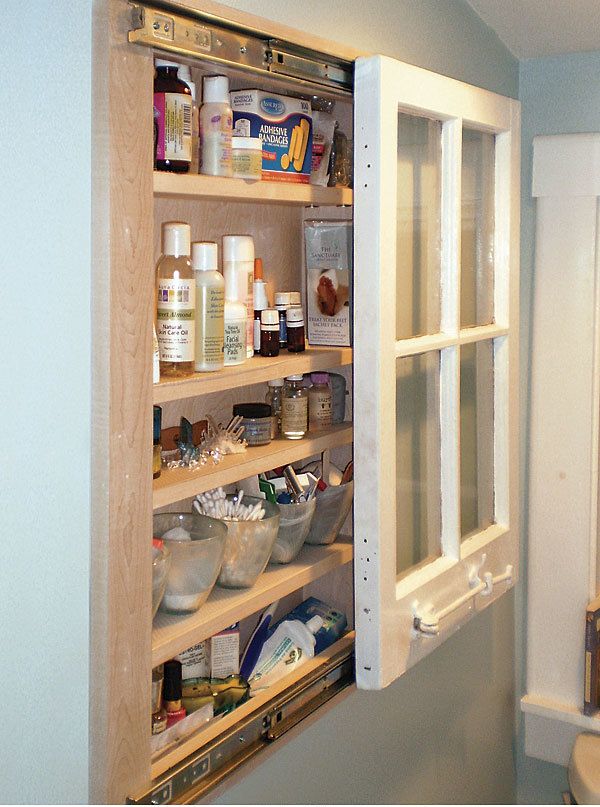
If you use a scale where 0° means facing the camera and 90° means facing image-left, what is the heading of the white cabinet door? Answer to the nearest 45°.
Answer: approximately 315°

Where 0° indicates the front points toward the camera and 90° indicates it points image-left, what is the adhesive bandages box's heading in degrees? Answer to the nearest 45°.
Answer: approximately 315°
